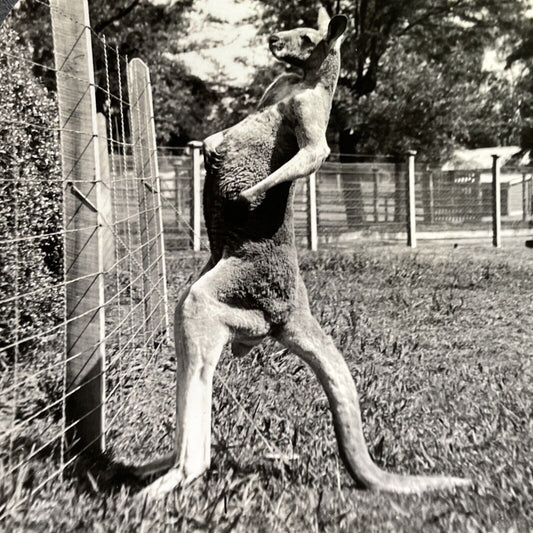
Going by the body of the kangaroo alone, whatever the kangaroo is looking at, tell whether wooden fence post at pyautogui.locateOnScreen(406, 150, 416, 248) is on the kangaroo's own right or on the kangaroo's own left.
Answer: on the kangaroo's own right

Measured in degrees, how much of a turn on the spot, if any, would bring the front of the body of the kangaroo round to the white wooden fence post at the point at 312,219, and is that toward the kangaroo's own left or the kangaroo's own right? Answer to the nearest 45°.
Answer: approximately 90° to the kangaroo's own right

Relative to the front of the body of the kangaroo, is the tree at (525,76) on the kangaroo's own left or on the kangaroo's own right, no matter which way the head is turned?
on the kangaroo's own right

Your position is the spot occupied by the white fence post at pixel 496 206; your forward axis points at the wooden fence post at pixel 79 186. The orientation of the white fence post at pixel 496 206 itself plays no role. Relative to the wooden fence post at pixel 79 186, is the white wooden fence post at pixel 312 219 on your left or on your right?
right

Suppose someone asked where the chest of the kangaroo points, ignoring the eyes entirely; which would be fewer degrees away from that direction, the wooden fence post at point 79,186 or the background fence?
the wooden fence post

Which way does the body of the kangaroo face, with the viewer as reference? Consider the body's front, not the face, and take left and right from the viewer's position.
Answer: facing to the left of the viewer

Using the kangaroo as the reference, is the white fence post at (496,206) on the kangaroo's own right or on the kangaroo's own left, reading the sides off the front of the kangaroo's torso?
on the kangaroo's own right

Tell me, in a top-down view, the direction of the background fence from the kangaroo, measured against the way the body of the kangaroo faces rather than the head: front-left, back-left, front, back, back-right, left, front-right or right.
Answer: right

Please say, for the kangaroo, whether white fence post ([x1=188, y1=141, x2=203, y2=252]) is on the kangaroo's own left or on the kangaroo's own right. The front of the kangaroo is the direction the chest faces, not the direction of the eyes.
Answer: on the kangaroo's own right

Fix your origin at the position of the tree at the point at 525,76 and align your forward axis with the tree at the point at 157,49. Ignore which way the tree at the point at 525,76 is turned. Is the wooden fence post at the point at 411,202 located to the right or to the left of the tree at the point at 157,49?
left
